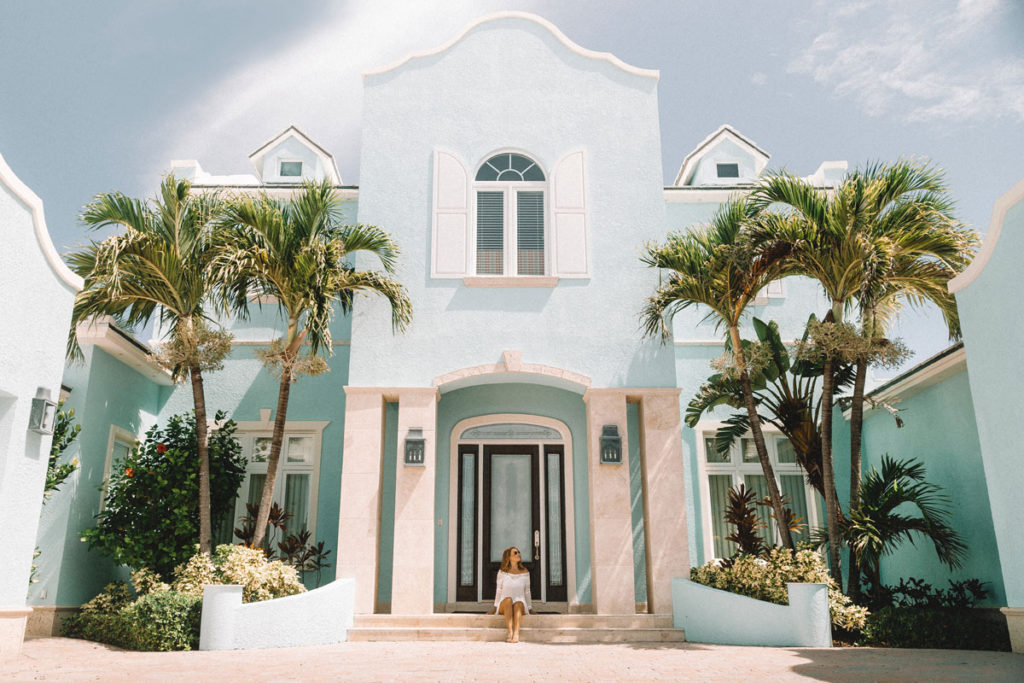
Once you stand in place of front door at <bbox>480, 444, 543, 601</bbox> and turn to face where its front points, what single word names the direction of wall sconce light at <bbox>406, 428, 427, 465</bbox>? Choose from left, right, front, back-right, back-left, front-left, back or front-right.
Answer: front-right

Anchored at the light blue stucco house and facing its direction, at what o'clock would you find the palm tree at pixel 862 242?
The palm tree is roughly at 10 o'clock from the light blue stucco house.

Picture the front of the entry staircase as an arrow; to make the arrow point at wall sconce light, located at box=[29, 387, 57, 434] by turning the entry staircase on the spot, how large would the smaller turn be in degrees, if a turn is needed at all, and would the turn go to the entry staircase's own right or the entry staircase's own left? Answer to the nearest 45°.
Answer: approximately 45° to the entry staircase's own right

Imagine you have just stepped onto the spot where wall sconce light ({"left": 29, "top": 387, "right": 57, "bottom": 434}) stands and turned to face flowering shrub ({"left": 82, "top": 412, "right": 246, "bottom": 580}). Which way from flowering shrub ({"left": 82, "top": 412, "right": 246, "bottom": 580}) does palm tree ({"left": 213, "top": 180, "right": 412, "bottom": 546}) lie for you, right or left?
right

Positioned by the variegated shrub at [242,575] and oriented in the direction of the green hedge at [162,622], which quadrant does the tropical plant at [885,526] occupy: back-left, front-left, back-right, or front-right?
back-left

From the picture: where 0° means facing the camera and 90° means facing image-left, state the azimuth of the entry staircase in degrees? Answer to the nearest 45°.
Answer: approximately 0°

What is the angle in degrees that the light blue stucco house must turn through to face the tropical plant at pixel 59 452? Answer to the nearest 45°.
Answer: approximately 90° to its right

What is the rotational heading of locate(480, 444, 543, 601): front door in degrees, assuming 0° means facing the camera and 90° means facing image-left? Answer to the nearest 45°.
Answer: approximately 0°
